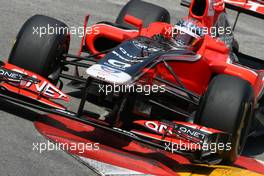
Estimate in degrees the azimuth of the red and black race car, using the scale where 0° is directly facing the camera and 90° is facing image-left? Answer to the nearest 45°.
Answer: approximately 45°
